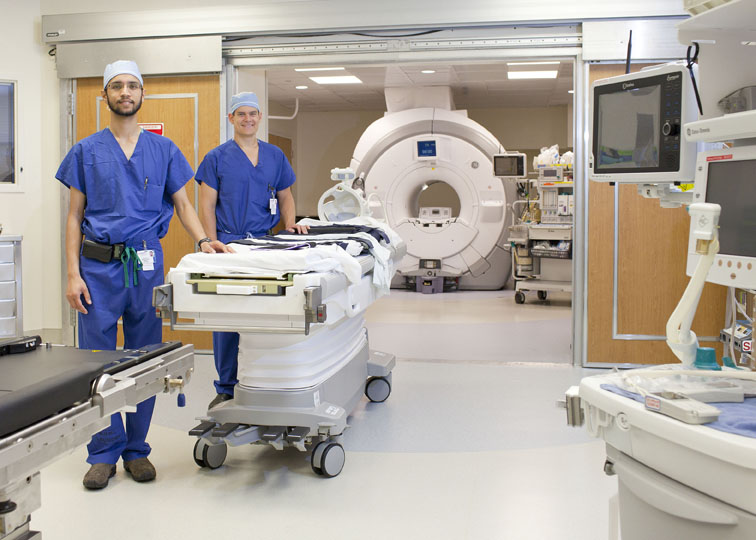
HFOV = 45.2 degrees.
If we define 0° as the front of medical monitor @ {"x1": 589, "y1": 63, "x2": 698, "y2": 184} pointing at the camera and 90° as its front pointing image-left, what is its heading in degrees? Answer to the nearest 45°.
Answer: approximately 45°

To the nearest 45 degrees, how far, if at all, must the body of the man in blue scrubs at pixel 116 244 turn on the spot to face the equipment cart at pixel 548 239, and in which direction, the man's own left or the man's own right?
approximately 135° to the man's own left

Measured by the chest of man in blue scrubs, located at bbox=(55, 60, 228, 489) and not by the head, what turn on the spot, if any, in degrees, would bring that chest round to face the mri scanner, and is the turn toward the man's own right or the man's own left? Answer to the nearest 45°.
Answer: approximately 135° to the man's own left

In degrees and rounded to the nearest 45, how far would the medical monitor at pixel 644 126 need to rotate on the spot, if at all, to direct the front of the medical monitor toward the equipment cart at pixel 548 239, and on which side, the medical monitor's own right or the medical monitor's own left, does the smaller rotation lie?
approximately 135° to the medical monitor's own right

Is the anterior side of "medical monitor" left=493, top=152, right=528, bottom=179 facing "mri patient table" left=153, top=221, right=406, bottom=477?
yes

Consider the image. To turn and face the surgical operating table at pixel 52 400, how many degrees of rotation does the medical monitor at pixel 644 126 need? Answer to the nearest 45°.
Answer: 0° — it already faces it

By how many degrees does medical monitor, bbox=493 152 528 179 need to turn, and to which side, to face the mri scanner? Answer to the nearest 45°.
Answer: approximately 135° to its right

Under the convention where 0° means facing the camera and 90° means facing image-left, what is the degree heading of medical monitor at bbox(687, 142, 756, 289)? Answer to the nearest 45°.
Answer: approximately 45°

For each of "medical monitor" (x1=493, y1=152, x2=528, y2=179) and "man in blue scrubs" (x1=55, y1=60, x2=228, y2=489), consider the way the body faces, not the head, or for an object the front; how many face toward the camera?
2

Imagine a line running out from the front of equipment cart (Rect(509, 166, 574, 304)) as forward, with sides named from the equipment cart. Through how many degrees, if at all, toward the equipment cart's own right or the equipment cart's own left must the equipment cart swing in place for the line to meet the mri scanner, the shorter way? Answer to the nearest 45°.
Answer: approximately 135° to the equipment cart's own right

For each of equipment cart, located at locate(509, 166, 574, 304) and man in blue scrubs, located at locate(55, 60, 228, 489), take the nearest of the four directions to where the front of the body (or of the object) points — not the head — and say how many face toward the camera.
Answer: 2
